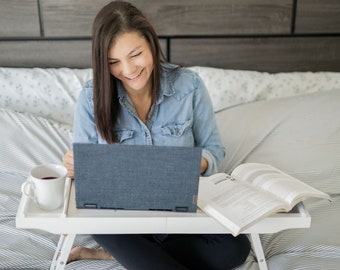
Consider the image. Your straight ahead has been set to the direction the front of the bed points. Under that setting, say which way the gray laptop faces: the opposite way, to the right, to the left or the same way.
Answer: the opposite way

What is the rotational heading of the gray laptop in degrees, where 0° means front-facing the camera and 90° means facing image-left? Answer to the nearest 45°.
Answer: approximately 180°

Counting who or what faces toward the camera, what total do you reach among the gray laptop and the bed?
1

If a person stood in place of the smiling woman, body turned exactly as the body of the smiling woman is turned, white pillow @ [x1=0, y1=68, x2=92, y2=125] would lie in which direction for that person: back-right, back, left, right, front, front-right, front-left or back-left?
back-right

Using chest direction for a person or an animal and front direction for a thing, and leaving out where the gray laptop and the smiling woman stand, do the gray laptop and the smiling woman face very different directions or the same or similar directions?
very different directions

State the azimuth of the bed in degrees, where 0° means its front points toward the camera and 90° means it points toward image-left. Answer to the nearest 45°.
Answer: approximately 0°
